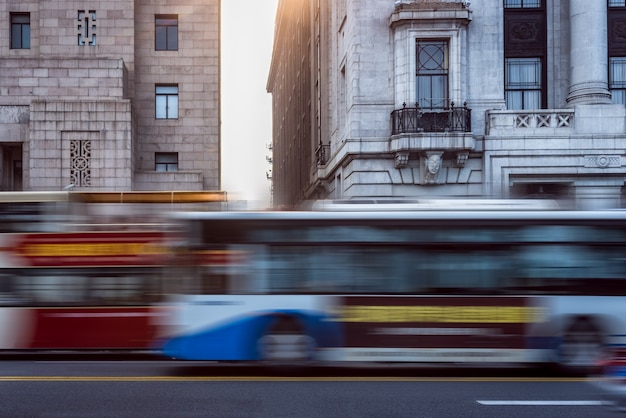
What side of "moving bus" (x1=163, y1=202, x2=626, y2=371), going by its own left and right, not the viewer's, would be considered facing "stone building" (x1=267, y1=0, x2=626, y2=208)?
right

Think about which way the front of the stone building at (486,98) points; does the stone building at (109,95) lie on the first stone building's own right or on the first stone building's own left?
on the first stone building's own right

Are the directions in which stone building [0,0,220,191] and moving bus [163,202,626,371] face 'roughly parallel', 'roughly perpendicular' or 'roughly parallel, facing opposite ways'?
roughly perpendicular

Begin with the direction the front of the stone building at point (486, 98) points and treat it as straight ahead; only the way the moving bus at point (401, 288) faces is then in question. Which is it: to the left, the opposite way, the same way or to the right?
to the right

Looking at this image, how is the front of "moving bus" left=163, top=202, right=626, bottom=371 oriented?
to the viewer's left

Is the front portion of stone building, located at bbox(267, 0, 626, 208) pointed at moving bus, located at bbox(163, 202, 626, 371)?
yes

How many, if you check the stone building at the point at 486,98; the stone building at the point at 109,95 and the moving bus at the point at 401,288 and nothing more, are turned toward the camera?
2

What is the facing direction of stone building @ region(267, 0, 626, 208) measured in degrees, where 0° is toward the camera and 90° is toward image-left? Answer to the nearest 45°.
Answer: approximately 0°

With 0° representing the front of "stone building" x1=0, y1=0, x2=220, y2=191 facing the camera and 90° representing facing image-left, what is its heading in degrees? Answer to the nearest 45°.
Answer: approximately 0°

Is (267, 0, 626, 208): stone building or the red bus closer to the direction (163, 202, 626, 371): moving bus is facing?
the red bus

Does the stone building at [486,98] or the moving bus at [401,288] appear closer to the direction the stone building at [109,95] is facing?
the moving bus

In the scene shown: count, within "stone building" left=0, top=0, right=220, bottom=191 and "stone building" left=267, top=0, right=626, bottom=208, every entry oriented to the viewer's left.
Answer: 0

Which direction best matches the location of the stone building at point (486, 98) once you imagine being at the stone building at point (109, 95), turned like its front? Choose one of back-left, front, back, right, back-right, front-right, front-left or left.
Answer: front-left
